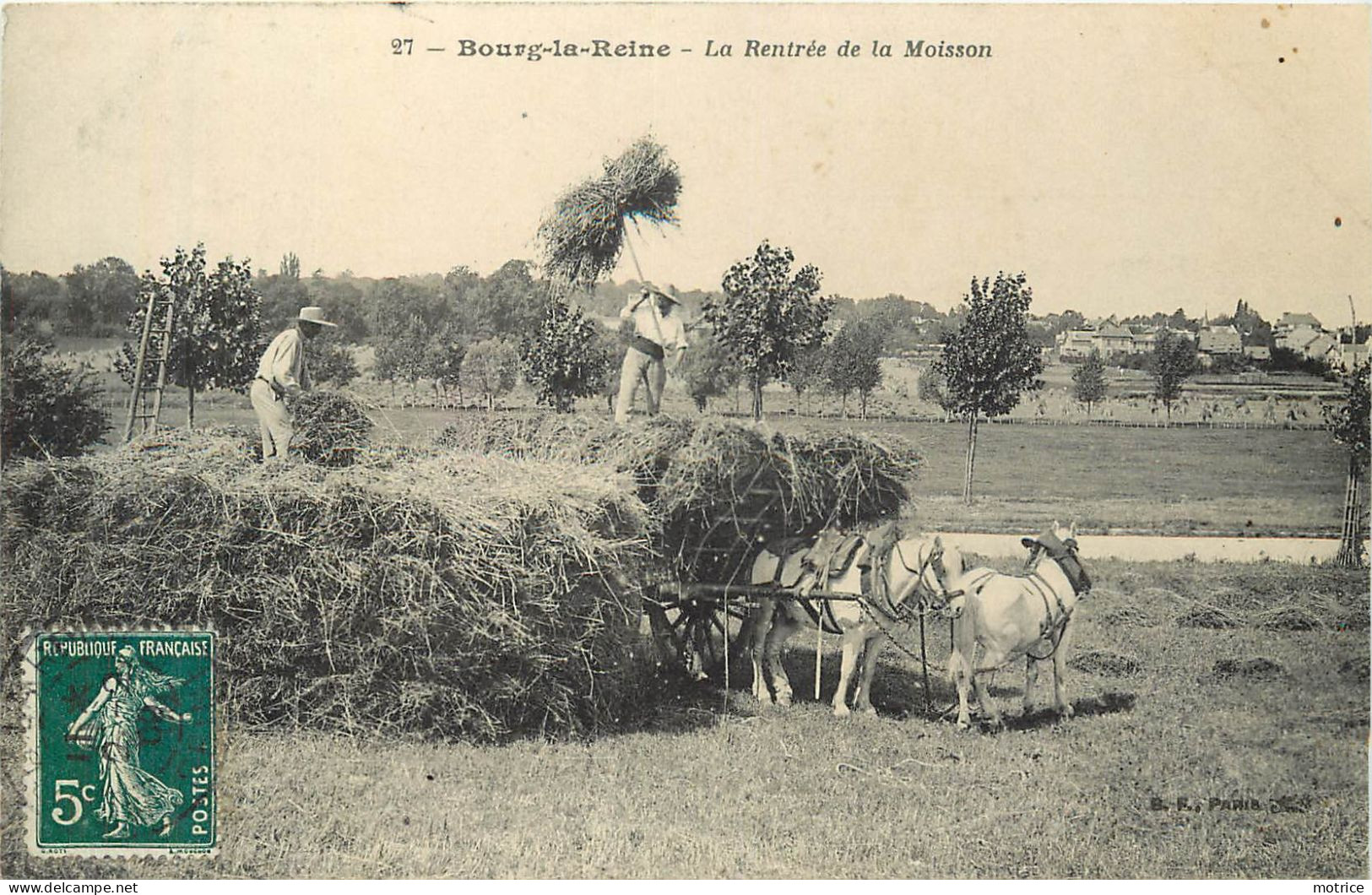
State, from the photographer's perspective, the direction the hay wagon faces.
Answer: facing to the right of the viewer

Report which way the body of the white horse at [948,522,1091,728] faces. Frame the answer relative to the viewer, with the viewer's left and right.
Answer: facing away from the viewer and to the right of the viewer

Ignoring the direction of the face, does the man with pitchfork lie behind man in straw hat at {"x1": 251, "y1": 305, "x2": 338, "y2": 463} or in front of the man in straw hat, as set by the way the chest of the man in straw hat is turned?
in front

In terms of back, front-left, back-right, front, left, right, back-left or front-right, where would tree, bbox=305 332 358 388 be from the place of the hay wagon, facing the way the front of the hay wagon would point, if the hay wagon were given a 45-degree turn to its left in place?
left

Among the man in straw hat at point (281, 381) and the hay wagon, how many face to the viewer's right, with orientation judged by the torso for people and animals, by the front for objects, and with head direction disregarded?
2

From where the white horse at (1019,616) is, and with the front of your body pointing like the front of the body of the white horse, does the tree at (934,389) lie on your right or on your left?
on your left

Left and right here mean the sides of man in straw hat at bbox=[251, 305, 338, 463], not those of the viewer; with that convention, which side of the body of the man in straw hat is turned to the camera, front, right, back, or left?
right

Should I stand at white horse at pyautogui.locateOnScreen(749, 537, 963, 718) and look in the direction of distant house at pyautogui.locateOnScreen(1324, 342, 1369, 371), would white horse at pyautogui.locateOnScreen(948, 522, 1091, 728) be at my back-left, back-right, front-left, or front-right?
front-right

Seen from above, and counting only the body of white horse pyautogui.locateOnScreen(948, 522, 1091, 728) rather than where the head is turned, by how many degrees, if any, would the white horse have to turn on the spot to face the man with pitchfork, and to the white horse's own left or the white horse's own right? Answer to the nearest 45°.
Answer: approximately 135° to the white horse's own left

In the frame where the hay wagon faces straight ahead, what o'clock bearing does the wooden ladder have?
The wooden ladder is roughly at 6 o'clock from the hay wagon.

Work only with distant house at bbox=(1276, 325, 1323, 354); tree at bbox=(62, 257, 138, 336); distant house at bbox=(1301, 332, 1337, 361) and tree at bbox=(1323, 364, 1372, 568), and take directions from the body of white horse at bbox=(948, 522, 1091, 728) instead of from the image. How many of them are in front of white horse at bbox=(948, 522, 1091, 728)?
3

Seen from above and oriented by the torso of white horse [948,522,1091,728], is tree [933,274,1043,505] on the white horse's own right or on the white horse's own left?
on the white horse's own left

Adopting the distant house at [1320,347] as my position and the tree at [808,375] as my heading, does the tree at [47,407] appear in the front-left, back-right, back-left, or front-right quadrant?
front-left

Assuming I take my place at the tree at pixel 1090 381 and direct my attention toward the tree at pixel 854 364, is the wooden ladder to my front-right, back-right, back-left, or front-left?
front-left
